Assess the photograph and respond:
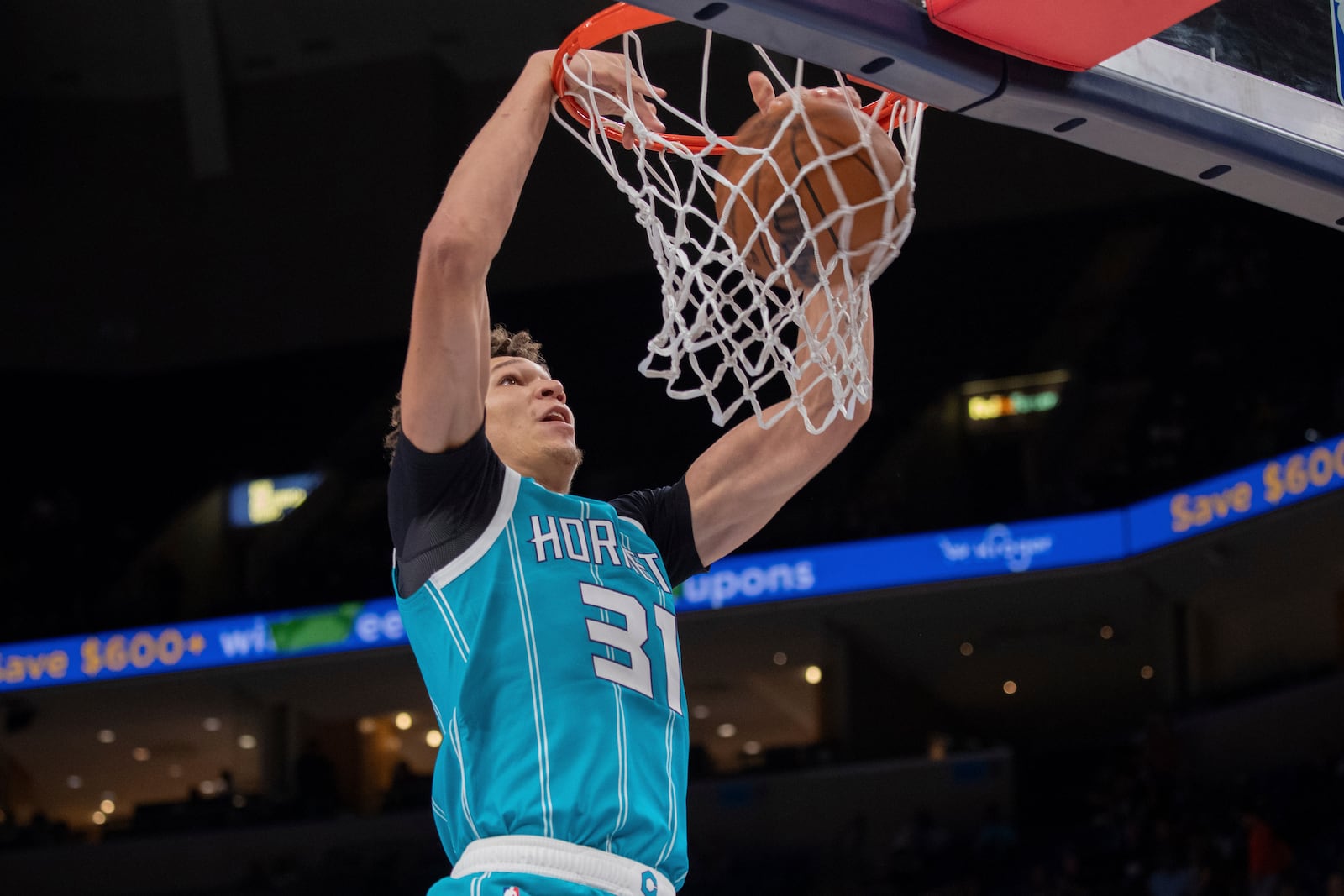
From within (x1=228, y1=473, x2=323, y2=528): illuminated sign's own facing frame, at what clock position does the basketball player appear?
The basketball player is roughly at 12 o'clock from the illuminated sign.

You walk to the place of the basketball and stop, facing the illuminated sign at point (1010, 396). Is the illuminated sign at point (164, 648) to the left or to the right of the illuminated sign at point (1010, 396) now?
left

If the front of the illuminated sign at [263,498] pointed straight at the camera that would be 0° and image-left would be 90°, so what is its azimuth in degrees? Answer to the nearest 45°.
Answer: approximately 0°

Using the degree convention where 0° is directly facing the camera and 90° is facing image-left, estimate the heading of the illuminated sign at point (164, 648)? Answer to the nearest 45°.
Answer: approximately 0°

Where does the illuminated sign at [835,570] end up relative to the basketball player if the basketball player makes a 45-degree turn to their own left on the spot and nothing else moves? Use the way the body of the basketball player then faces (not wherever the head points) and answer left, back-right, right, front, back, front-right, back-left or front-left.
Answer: left

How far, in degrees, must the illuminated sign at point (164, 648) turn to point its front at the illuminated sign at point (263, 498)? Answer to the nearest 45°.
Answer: approximately 135° to its left

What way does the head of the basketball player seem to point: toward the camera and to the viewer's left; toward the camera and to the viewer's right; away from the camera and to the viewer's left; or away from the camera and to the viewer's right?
toward the camera and to the viewer's right

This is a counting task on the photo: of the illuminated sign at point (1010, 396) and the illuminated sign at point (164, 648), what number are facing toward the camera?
2

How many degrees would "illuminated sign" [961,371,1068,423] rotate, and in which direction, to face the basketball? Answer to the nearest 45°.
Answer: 0° — it already faces it
